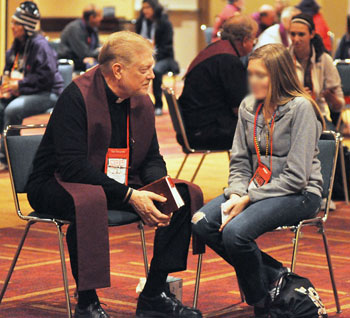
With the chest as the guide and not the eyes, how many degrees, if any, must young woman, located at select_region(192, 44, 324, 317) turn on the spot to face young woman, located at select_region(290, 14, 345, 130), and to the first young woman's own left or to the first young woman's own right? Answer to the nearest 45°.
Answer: approximately 135° to the first young woman's own right

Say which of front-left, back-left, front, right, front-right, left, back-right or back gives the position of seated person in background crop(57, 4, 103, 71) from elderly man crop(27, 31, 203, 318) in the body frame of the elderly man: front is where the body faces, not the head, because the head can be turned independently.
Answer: back-left

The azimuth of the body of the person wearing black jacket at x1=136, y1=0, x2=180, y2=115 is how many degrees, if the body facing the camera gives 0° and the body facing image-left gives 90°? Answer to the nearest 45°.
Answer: approximately 45°

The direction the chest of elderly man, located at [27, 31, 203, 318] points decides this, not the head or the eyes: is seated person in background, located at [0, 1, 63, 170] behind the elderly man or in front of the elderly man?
behind

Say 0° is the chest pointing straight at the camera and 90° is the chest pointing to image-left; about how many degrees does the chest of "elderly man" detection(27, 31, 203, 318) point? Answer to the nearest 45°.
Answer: approximately 315°

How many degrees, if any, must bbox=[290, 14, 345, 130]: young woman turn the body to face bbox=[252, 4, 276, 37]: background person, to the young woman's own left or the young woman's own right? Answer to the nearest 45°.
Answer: approximately 135° to the young woman's own right

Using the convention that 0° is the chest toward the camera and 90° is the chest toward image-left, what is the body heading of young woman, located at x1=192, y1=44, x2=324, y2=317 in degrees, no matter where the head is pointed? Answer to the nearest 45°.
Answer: approximately 45°

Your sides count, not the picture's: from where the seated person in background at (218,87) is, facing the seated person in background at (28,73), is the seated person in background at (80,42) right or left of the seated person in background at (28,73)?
right

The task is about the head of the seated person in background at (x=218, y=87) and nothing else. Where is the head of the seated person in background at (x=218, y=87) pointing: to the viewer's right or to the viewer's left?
to the viewer's right
